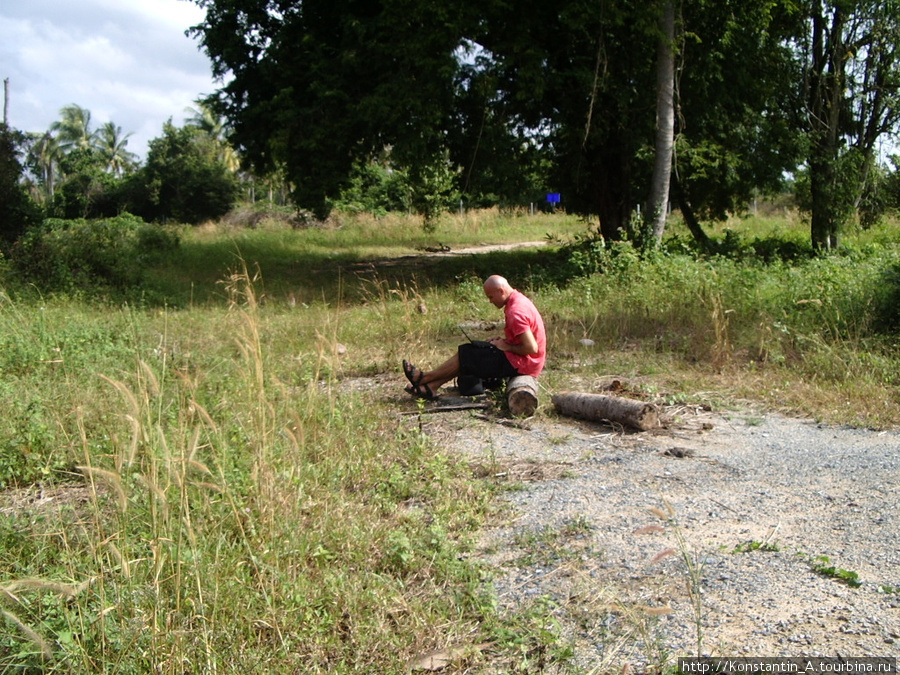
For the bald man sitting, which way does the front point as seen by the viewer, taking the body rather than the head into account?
to the viewer's left

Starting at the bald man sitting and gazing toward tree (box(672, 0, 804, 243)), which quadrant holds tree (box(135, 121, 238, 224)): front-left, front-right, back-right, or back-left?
front-left

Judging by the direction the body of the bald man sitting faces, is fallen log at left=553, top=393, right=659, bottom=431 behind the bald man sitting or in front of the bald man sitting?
behind

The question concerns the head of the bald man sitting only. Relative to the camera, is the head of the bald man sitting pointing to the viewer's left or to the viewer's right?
to the viewer's left

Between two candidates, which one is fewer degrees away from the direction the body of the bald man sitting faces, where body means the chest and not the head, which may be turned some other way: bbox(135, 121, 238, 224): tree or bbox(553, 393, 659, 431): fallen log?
the tree

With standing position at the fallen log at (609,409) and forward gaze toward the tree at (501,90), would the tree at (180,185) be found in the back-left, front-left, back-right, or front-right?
front-left

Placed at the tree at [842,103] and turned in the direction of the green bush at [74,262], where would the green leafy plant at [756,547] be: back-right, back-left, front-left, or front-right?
front-left

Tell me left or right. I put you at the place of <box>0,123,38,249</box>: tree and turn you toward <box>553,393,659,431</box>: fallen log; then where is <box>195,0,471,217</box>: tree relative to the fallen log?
left
